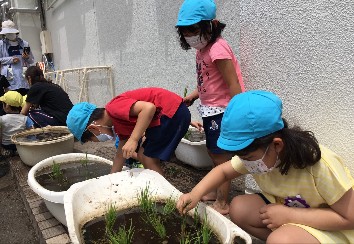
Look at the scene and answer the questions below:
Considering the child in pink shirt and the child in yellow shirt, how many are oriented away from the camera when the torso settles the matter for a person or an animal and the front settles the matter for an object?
0

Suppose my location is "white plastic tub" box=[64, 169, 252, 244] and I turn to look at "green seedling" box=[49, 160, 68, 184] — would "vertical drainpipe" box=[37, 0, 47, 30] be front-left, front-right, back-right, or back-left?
front-right

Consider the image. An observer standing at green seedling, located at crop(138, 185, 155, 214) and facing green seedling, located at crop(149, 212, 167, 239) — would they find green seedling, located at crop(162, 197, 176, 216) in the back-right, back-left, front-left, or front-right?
front-left

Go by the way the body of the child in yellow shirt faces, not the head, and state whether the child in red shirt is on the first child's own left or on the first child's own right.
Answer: on the first child's own right

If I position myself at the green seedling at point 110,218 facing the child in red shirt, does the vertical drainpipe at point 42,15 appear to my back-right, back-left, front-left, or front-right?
front-left

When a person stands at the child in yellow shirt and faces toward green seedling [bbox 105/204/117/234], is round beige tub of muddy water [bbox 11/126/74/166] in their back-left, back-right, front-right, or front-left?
front-right

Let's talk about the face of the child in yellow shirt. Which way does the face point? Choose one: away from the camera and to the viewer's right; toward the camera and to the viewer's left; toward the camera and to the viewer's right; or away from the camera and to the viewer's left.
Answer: toward the camera and to the viewer's left

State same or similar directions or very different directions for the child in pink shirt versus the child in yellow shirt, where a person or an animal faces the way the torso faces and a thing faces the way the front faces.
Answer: same or similar directions

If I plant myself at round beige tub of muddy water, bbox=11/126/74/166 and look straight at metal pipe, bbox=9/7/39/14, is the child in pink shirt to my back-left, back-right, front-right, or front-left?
back-right

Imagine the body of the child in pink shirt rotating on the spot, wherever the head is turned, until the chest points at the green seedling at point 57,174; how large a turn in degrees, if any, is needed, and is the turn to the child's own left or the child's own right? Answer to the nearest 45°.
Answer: approximately 45° to the child's own right

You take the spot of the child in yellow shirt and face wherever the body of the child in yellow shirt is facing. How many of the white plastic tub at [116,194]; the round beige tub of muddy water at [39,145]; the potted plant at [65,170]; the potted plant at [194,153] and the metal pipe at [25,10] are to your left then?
0

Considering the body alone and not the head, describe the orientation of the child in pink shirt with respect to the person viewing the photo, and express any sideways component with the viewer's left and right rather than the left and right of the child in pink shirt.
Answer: facing the viewer and to the left of the viewer

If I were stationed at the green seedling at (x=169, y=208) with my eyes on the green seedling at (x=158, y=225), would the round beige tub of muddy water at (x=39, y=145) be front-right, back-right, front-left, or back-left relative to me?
back-right
